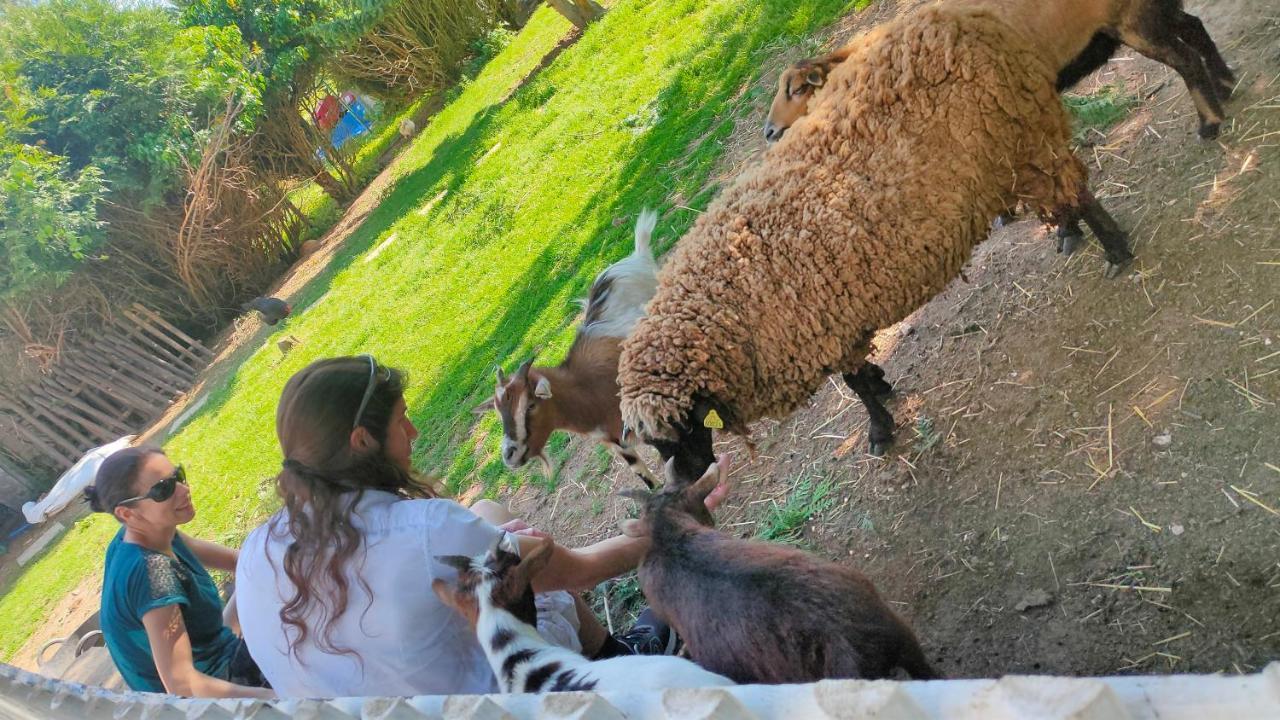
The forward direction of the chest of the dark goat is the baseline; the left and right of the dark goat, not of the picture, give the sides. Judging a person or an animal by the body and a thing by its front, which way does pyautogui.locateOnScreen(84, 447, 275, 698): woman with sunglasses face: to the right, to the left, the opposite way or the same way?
to the right

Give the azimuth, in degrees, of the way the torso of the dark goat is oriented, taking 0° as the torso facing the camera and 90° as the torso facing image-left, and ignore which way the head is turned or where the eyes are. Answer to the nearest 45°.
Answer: approximately 135°

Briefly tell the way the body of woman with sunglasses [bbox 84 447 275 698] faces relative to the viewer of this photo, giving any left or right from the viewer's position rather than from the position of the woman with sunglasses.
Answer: facing to the right of the viewer

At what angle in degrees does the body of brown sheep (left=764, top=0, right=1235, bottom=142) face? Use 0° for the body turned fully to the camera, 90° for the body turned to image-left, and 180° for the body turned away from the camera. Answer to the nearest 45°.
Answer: approximately 90°

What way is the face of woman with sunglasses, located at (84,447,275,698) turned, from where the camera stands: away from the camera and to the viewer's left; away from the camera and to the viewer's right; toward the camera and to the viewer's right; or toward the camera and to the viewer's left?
toward the camera and to the viewer's right

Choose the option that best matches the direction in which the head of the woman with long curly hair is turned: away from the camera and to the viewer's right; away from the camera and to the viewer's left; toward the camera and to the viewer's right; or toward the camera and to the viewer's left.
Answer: away from the camera and to the viewer's right

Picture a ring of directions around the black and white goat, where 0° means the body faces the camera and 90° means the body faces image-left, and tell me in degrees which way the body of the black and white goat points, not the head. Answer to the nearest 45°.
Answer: approximately 135°

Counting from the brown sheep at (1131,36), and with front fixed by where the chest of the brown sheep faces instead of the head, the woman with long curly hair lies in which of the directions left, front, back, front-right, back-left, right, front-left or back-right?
front-left

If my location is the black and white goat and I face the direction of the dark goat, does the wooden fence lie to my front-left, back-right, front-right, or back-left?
back-left

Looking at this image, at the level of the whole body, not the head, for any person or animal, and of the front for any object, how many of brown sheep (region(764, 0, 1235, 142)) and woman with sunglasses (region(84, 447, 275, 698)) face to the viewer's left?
1

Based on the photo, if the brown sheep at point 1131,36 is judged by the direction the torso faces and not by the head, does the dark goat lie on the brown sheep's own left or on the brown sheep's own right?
on the brown sheep's own left

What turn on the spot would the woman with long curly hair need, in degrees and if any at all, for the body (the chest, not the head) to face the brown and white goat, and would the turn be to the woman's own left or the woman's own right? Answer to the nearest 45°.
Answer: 0° — they already face it

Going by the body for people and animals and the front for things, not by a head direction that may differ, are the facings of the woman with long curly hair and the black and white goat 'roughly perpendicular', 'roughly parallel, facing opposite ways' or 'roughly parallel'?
roughly perpendicular
